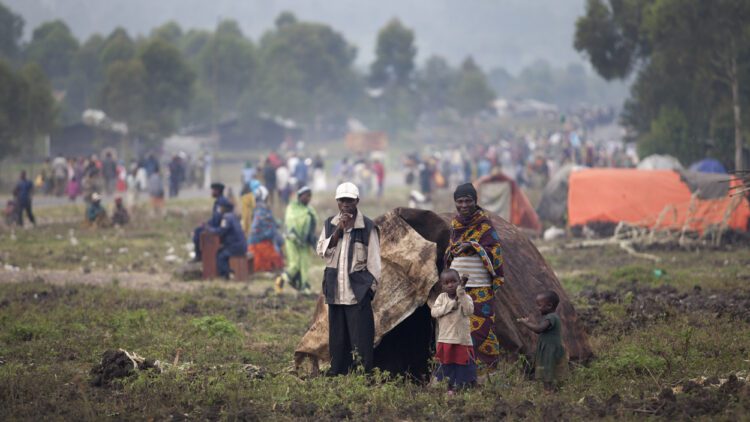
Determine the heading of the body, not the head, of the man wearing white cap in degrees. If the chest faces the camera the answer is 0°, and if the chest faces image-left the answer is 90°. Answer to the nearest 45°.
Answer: approximately 0°

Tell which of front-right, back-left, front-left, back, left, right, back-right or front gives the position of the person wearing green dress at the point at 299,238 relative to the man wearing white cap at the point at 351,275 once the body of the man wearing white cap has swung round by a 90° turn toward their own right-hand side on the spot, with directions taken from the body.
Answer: right

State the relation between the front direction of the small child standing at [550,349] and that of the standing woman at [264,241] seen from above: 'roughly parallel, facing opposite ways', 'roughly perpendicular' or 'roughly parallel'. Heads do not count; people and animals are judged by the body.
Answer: roughly perpendicular

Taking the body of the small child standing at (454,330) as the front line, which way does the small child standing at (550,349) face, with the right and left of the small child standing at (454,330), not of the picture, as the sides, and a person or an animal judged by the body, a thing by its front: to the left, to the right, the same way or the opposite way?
to the right

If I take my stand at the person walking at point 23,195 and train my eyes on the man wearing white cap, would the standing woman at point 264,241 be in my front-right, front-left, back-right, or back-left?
front-left

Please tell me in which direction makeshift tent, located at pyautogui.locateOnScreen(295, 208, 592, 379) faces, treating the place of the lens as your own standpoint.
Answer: facing the viewer

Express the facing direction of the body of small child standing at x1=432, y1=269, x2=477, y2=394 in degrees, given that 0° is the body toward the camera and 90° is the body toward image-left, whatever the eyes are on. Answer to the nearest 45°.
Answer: approximately 0°

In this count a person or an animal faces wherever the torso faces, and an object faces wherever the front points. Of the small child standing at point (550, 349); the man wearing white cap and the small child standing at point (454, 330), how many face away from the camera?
0

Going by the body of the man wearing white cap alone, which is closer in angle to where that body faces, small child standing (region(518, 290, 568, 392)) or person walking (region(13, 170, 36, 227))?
the small child standing

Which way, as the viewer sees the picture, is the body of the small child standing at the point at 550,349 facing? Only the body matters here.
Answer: to the viewer's left

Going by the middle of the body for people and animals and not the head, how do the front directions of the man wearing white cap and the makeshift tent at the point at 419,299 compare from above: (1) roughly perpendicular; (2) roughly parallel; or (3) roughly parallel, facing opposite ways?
roughly parallel

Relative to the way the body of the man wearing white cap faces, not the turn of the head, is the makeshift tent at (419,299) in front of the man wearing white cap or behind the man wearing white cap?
behind
